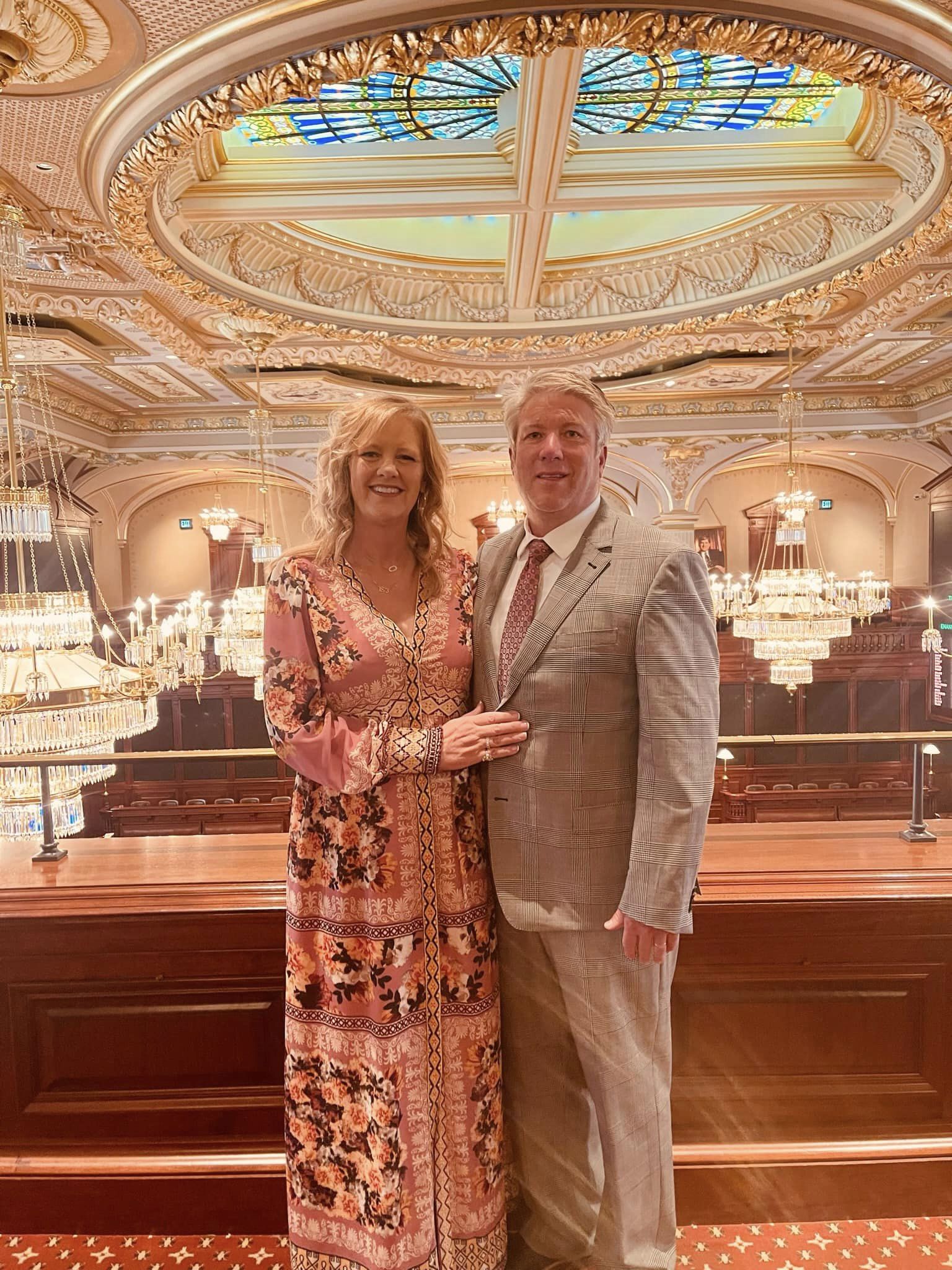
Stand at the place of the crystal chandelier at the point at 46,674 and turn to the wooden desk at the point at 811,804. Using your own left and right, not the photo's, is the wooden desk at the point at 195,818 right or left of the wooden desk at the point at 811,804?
left

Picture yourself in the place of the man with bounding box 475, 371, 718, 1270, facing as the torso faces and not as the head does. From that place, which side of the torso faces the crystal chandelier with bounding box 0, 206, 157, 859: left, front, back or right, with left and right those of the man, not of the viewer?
right

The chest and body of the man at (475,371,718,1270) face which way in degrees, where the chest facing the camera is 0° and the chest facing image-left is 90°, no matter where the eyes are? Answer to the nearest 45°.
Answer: approximately 45°
